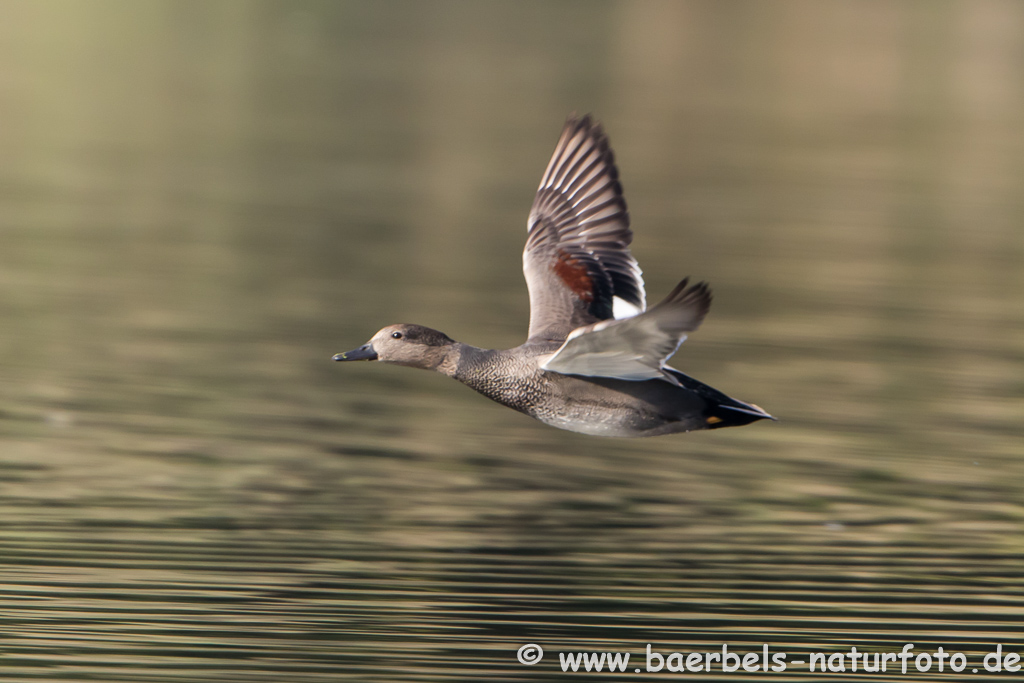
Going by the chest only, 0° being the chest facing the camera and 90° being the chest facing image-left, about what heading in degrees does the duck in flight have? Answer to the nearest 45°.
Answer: approximately 90°
